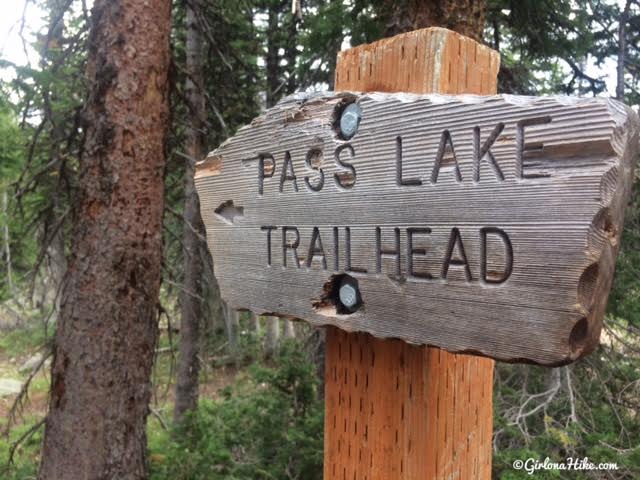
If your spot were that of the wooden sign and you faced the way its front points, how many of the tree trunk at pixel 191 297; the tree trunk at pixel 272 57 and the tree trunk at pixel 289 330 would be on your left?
0

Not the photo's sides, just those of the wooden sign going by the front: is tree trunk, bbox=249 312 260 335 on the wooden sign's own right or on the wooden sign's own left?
on the wooden sign's own right

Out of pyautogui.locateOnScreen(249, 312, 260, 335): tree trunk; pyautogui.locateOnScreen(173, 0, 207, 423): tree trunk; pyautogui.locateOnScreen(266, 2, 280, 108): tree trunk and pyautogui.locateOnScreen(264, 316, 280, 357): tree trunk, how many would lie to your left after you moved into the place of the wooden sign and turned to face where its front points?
0

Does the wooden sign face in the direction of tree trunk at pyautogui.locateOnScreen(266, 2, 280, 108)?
no

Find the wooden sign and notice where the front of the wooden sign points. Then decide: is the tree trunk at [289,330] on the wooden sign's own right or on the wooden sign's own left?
on the wooden sign's own right

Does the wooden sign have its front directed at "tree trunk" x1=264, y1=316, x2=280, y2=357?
no

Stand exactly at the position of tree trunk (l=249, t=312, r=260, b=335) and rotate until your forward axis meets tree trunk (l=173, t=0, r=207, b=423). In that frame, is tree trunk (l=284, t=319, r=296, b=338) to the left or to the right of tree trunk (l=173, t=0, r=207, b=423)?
left

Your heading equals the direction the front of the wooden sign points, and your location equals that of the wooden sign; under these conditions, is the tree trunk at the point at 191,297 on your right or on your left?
on your right

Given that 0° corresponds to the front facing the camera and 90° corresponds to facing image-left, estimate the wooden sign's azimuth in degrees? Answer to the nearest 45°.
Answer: approximately 45°
